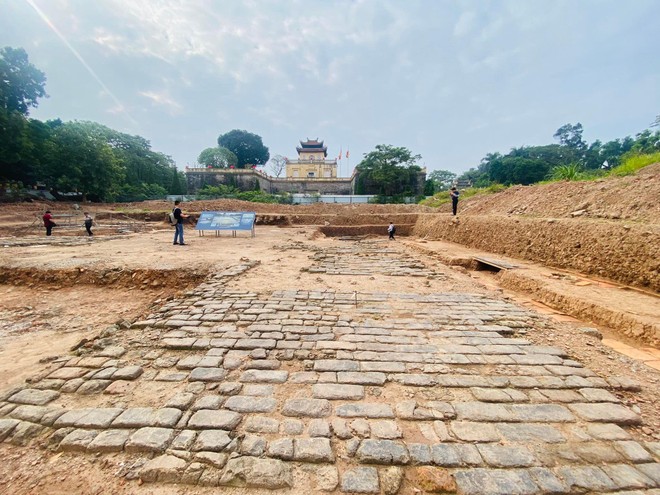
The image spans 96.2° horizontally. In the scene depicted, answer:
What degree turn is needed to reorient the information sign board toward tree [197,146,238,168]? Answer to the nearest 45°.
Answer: approximately 180°

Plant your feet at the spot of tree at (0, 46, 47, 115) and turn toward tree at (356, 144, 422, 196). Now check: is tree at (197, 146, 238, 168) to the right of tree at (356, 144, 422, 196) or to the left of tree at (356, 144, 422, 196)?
left

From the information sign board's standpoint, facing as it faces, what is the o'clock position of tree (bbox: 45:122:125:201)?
The tree is roughly at 5 o'clock from the information sign board.

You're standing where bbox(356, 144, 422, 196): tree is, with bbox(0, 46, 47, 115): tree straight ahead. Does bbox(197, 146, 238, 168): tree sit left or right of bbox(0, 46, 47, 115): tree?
right

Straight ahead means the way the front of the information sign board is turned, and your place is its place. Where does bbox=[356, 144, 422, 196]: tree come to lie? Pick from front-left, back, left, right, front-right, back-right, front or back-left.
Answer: back-left

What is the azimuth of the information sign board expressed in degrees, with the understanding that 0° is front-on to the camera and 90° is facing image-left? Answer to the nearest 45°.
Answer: approximately 0°

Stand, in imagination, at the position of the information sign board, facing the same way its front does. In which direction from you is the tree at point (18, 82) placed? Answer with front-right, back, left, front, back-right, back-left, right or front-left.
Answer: back-right
